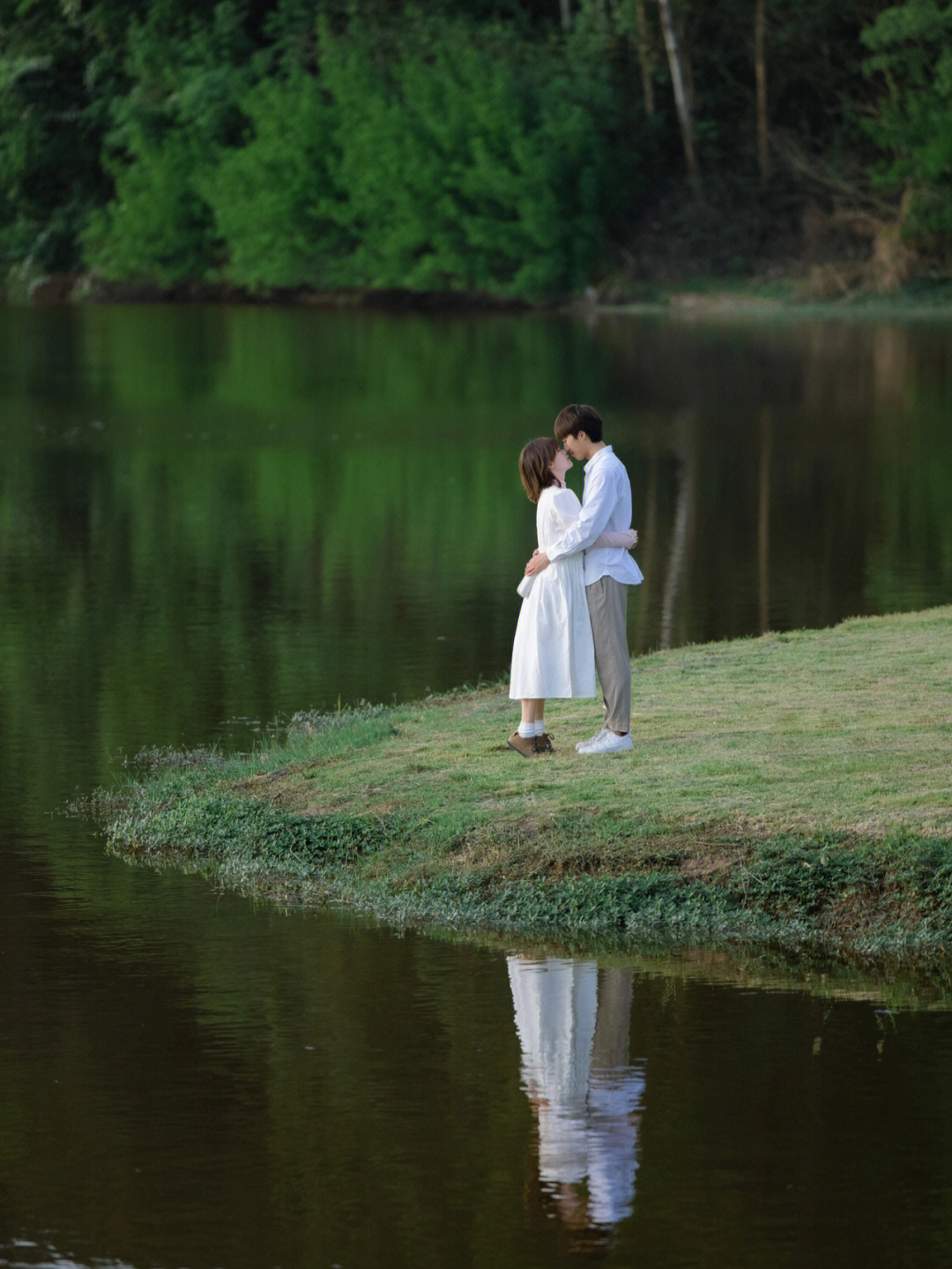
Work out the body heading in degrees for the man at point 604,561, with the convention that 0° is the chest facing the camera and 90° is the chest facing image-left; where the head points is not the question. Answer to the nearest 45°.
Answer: approximately 90°

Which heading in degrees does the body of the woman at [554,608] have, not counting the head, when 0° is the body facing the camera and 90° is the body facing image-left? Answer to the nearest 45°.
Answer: approximately 270°

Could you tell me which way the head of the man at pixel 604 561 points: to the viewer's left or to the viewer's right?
to the viewer's left

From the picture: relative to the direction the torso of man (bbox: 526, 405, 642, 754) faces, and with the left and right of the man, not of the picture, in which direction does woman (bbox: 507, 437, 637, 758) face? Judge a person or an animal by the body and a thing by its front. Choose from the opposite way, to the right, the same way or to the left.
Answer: the opposite way

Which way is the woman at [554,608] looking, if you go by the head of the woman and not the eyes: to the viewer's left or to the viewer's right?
to the viewer's right

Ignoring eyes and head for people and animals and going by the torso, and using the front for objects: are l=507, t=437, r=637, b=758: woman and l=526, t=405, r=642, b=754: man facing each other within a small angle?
yes
